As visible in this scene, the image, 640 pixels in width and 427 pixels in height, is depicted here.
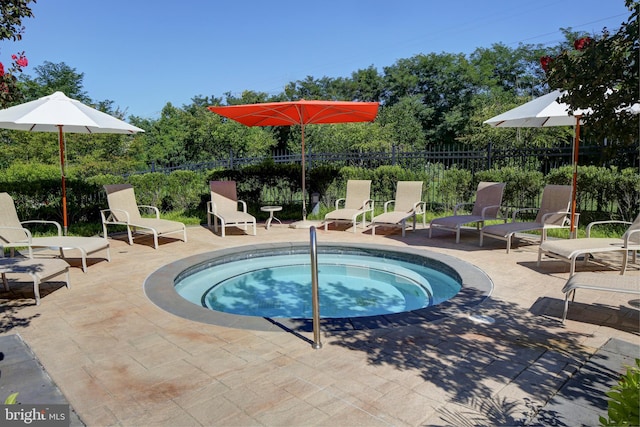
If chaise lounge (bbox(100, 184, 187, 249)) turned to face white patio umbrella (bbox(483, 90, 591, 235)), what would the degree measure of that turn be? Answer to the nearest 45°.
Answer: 0° — it already faces it

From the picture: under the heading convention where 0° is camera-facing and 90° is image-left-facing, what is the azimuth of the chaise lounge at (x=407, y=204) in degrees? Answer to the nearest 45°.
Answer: approximately 45°

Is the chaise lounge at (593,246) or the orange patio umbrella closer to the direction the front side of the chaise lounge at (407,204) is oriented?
the orange patio umbrella

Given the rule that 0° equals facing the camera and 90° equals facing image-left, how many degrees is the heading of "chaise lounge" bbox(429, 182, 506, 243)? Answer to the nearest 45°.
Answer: approximately 45°

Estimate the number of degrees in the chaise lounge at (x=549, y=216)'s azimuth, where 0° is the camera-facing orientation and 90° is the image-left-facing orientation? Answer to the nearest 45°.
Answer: approximately 45°

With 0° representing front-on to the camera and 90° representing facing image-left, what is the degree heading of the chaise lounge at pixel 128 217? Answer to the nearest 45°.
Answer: approximately 315°

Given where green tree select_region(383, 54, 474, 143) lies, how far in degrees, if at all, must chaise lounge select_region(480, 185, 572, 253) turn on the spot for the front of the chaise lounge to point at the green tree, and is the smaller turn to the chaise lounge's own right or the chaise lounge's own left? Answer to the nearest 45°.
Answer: approximately 135° to the chaise lounge's own right

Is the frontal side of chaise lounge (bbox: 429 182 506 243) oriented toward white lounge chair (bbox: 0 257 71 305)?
yes

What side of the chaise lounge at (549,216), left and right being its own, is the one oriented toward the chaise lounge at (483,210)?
right
